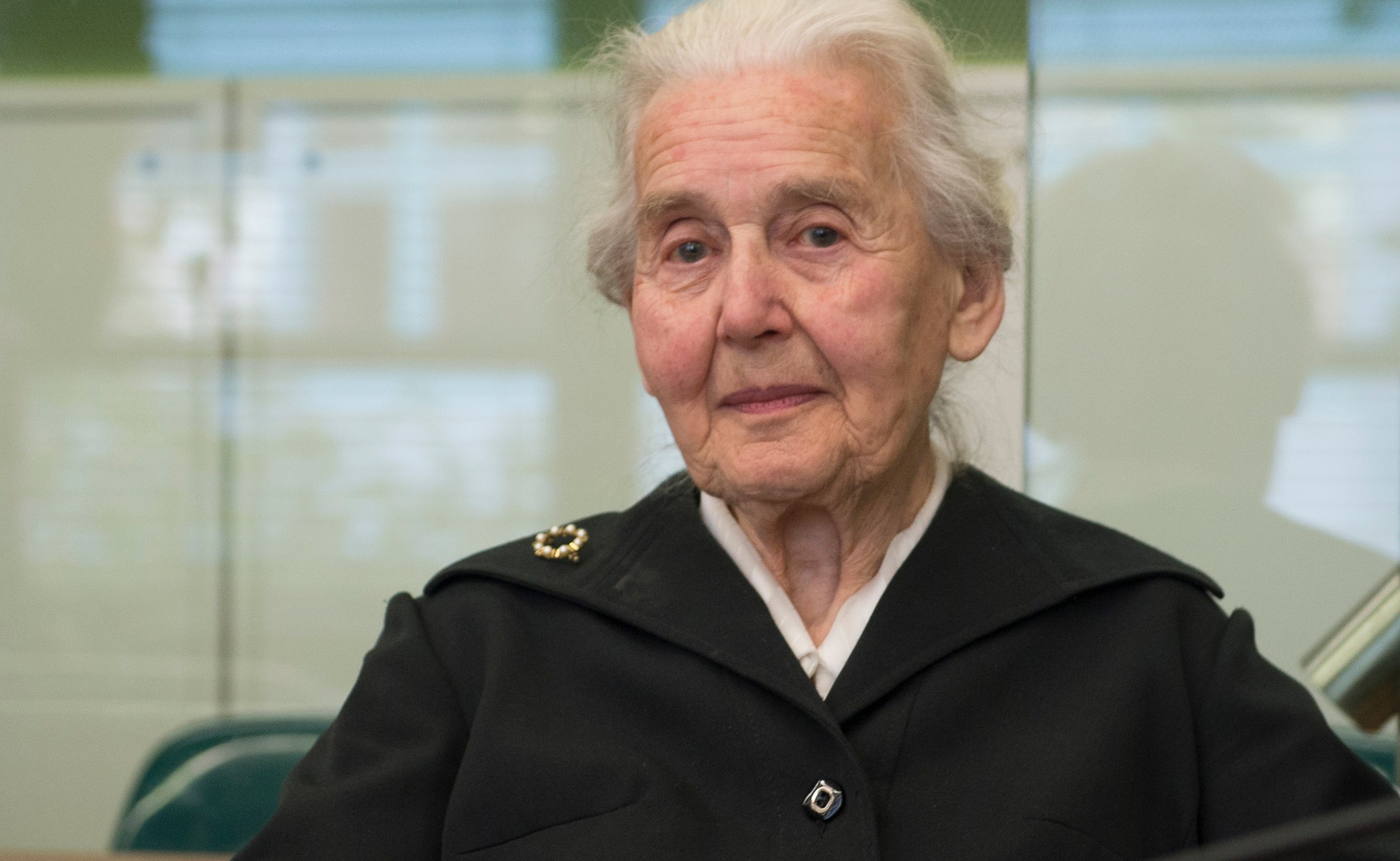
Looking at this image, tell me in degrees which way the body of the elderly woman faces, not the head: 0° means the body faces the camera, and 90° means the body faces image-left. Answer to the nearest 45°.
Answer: approximately 0°
